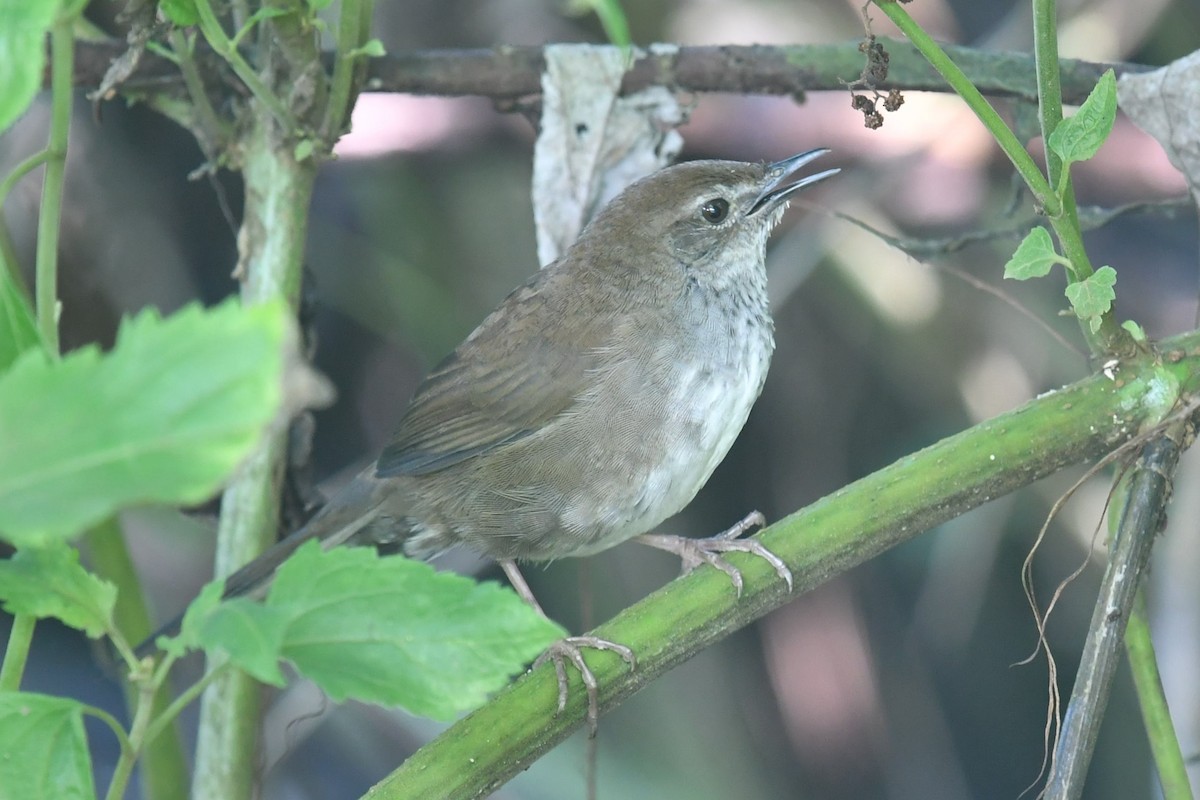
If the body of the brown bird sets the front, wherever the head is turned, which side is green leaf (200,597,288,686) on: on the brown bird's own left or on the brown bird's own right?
on the brown bird's own right

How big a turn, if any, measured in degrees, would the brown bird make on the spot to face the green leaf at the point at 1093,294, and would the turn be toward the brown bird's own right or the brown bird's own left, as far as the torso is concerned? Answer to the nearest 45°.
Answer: approximately 45° to the brown bird's own right

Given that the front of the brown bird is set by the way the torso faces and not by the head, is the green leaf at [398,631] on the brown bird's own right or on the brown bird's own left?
on the brown bird's own right

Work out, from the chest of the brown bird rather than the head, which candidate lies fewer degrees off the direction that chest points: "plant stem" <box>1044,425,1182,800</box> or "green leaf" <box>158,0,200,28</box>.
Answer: the plant stem

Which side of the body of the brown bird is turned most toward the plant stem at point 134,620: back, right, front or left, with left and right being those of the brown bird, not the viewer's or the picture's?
back

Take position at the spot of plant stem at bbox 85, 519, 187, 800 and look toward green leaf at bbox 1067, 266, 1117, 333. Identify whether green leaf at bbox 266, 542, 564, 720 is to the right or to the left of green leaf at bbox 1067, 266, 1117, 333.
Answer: right

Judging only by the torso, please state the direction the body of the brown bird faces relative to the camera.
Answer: to the viewer's right
